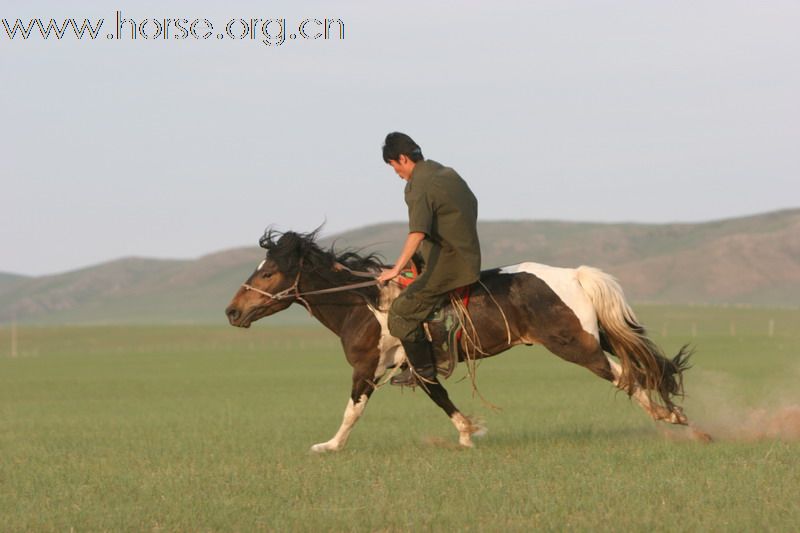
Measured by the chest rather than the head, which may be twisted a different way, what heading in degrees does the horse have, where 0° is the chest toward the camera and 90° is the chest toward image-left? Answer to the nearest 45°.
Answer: approximately 90°

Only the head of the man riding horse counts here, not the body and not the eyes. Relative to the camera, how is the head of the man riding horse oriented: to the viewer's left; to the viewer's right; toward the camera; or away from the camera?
to the viewer's left

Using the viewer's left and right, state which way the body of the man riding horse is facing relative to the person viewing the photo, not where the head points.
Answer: facing to the left of the viewer
